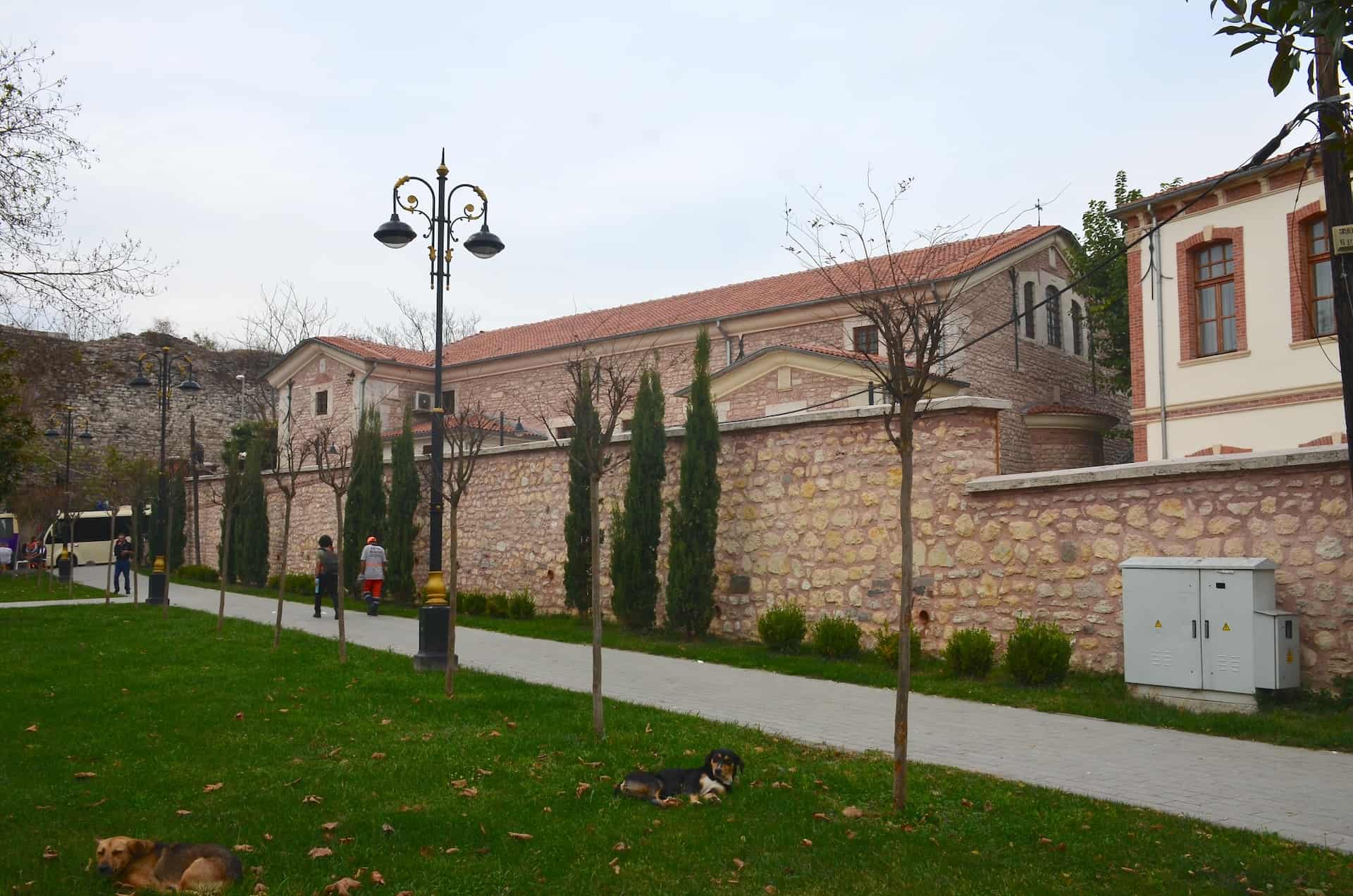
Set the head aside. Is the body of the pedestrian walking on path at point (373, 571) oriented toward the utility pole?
no

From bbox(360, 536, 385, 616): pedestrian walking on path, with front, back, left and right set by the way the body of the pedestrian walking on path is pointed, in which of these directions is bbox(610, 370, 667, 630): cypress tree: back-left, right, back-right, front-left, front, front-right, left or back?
back-right

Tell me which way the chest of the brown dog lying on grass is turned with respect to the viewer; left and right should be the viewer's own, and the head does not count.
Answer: facing to the left of the viewer

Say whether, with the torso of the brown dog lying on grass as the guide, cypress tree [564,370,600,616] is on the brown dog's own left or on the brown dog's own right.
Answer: on the brown dog's own right

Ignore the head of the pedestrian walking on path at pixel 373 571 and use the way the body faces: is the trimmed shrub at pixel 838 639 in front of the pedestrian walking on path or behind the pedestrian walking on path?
behind

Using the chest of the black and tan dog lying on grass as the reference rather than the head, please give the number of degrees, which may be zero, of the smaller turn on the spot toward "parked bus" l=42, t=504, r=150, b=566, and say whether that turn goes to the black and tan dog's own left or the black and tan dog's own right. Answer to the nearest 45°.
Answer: approximately 135° to the black and tan dog's own left

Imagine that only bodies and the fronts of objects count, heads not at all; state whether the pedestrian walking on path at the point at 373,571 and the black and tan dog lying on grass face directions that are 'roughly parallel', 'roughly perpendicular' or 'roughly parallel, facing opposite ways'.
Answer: roughly perpendicular

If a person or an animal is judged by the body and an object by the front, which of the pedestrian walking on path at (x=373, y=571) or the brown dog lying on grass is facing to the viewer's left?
the brown dog lying on grass

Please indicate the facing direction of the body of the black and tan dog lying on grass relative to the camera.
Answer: to the viewer's right

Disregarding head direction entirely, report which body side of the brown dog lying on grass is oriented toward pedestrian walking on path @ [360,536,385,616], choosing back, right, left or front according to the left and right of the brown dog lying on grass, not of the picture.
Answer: right

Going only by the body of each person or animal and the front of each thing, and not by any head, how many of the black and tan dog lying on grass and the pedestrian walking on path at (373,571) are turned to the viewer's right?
1

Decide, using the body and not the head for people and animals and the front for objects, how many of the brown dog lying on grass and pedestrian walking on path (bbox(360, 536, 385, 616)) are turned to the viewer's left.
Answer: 1

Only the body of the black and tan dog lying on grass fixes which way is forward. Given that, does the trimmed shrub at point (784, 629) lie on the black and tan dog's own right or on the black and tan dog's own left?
on the black and tan dog's own left

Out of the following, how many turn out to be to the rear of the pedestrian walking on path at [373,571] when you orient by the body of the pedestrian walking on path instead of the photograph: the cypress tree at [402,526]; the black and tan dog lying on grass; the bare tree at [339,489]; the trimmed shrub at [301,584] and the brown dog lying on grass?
3

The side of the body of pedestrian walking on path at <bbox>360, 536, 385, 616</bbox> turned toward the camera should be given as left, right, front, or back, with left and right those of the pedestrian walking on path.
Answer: back

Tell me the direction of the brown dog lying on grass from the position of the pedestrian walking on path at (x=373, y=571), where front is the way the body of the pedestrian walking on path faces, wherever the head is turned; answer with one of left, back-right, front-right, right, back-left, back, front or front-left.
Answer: back

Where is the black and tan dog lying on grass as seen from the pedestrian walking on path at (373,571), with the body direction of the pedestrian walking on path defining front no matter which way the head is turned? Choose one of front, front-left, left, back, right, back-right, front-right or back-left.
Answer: back

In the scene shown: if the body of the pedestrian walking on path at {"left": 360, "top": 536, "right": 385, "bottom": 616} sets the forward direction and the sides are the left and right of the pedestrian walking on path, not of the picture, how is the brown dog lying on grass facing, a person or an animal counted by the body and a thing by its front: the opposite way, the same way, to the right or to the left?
to the left

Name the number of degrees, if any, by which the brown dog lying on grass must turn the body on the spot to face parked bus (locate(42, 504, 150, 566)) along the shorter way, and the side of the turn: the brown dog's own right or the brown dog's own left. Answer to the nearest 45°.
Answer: approximately 90° to the brown dog's own right
